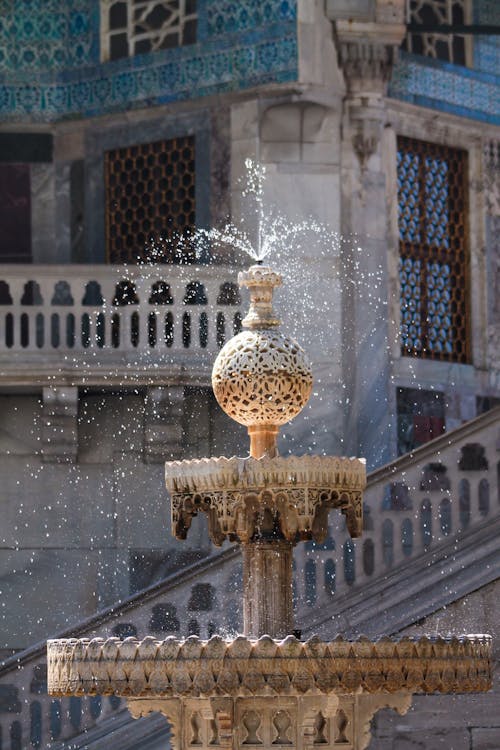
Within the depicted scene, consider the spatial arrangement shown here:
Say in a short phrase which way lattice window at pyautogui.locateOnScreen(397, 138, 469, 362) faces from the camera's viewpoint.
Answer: facing the viewer and to the right of the viewer

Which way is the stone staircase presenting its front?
to the viewer's left

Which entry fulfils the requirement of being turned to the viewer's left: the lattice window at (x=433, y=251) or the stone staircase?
the stone staircase

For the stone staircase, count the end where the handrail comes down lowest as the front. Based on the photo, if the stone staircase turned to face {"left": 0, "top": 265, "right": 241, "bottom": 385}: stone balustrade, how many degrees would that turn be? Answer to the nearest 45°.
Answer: approximately 45° to its right

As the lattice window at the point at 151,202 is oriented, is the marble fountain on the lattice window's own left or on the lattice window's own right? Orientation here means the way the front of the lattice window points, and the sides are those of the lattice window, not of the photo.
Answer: on the lattice window's own left

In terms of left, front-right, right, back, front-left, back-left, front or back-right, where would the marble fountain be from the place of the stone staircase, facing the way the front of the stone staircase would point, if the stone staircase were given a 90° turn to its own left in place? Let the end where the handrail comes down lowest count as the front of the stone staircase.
front

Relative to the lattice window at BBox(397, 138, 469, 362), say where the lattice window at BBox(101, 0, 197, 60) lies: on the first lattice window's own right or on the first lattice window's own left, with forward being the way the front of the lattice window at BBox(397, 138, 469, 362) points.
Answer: on the first lattice window's own right

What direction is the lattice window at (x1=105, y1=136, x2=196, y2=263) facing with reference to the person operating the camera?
facing the viewer and to the left of the viewer

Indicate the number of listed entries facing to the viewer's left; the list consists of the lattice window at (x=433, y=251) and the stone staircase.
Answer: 1
